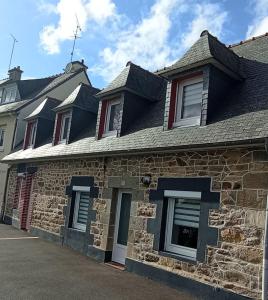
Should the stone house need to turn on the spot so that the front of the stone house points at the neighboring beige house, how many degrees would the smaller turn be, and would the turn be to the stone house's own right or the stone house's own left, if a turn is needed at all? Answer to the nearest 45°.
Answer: approximately 90° to the stone house's own right

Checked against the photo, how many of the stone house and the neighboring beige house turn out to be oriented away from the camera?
0

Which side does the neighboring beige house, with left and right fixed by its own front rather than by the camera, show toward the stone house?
left

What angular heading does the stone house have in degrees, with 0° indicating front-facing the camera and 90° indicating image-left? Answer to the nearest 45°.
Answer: approximately 45°

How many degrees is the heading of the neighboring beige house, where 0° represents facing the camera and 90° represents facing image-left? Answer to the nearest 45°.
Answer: approximately 45°
